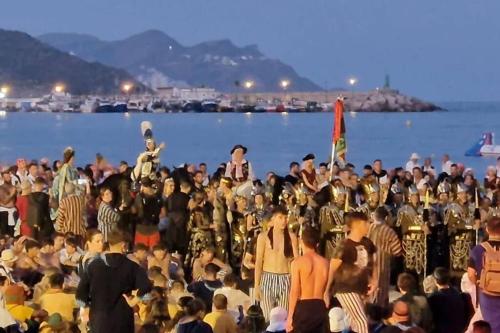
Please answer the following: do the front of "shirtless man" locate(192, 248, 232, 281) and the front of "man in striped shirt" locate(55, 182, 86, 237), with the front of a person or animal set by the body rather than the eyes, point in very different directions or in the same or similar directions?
very different directions

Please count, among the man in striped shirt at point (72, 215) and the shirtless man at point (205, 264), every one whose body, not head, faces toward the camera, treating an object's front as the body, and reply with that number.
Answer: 1
